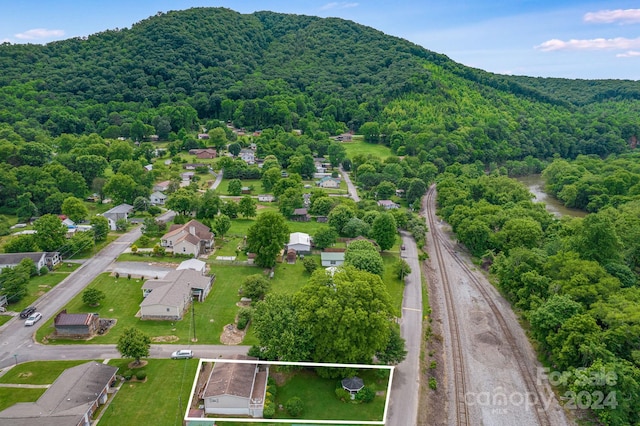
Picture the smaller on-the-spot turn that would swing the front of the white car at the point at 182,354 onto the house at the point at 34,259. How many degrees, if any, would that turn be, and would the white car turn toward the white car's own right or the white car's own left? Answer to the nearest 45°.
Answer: approximately 45° to the white car's own right

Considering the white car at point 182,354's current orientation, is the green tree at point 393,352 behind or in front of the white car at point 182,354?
behind

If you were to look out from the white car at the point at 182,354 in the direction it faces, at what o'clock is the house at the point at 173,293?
The house is roughly at 3 o'clock from the white car.

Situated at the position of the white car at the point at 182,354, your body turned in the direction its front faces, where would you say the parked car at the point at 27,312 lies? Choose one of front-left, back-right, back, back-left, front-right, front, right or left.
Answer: front-right

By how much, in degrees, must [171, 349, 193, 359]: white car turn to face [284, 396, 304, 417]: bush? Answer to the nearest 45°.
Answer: approximately 135° to its left

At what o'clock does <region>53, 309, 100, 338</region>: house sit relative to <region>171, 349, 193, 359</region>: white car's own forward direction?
The house is roughly at 1 o'clock from the white car.
